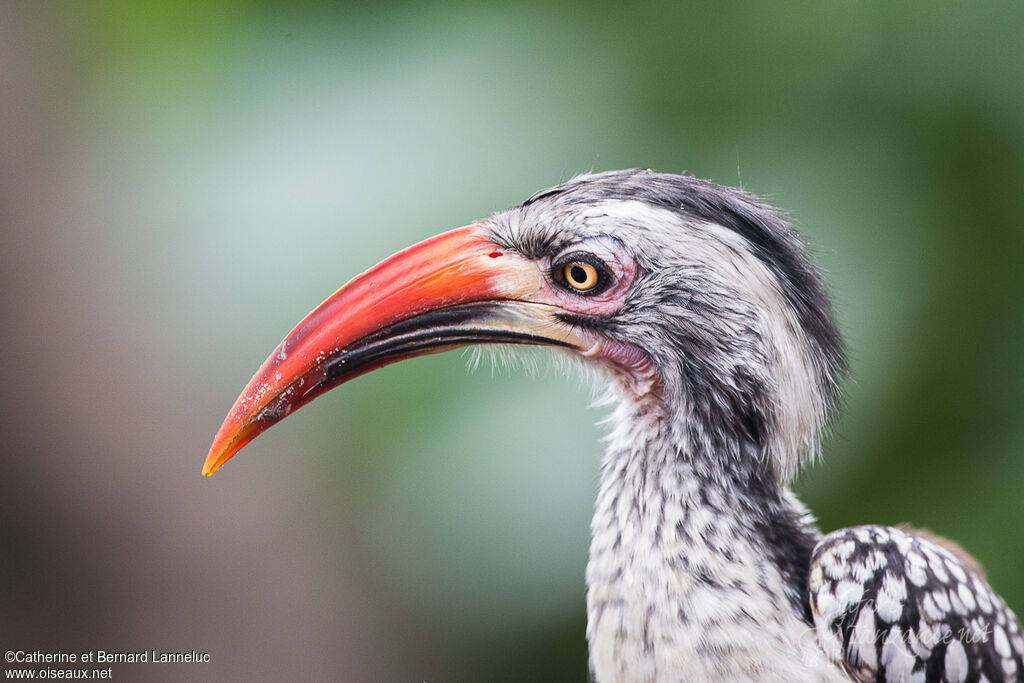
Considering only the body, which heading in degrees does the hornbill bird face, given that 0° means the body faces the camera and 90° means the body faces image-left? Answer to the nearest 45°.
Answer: approximately 90°
